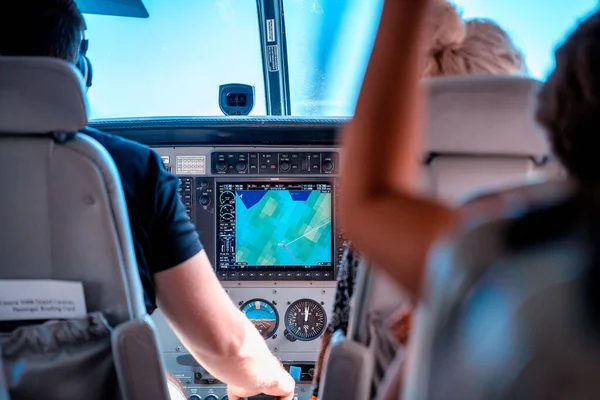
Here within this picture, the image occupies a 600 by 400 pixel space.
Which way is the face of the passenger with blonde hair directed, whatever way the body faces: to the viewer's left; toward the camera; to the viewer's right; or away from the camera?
away from the camera

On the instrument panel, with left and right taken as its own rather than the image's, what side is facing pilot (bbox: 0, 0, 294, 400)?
front

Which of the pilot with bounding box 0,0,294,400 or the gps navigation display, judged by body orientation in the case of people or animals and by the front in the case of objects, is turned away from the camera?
the pilot

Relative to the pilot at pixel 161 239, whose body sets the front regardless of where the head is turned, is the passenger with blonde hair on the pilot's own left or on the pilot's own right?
on the pilot's own right

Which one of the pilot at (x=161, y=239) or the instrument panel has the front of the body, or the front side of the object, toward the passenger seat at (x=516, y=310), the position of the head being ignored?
the instrument panel

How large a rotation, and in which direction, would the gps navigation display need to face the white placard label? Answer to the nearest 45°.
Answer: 0° — it already faces it

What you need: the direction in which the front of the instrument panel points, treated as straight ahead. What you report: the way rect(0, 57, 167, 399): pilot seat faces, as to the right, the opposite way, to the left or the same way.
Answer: the opposite way

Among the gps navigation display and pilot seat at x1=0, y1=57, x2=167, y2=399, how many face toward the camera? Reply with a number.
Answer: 1

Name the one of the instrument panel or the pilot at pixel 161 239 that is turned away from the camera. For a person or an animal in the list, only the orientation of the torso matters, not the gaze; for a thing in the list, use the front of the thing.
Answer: the pilot

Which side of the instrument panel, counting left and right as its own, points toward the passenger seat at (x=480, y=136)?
front

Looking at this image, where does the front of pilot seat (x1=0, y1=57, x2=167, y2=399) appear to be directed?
away from the camera

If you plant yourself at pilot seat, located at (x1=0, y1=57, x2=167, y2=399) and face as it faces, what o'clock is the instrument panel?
The instrument panel is roughly at 1 o'clock from the pilot seat.

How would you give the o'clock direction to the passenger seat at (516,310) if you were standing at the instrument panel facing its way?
The passenger seat is roughly at 12 o'clock from the instrument panel.
